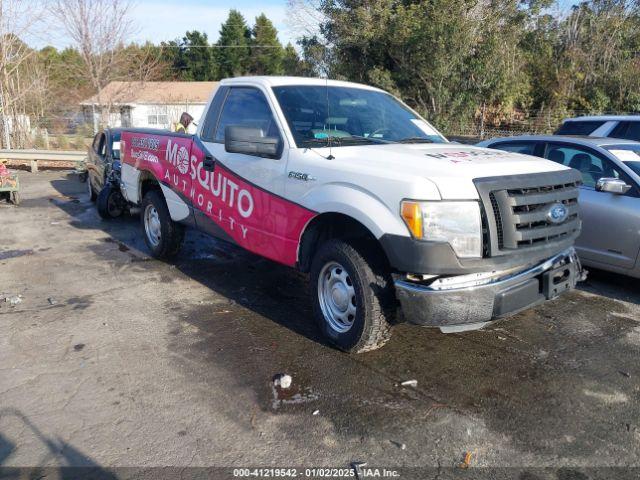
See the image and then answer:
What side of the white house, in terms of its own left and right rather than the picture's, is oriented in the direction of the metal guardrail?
front

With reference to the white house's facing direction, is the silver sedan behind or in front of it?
in front

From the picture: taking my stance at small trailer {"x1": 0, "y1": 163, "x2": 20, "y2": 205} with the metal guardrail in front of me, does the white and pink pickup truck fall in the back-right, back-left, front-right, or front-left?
back-right

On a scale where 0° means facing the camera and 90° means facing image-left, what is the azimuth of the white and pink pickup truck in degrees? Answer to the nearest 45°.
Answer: approximately 315°

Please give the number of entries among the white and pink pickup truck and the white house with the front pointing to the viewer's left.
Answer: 0

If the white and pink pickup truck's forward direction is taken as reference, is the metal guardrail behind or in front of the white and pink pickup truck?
behind

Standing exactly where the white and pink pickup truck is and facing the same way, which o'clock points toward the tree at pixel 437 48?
The tree is roughly at 8 o'clock from the white and pink pickup truck.

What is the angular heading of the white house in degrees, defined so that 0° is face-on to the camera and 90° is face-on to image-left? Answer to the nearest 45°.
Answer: approximately 0°

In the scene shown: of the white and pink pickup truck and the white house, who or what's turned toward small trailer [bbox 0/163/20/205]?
the white house

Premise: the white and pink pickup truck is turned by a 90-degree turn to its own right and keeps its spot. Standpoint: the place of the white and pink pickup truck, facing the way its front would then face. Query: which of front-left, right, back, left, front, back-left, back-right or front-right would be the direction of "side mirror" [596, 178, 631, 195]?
back
